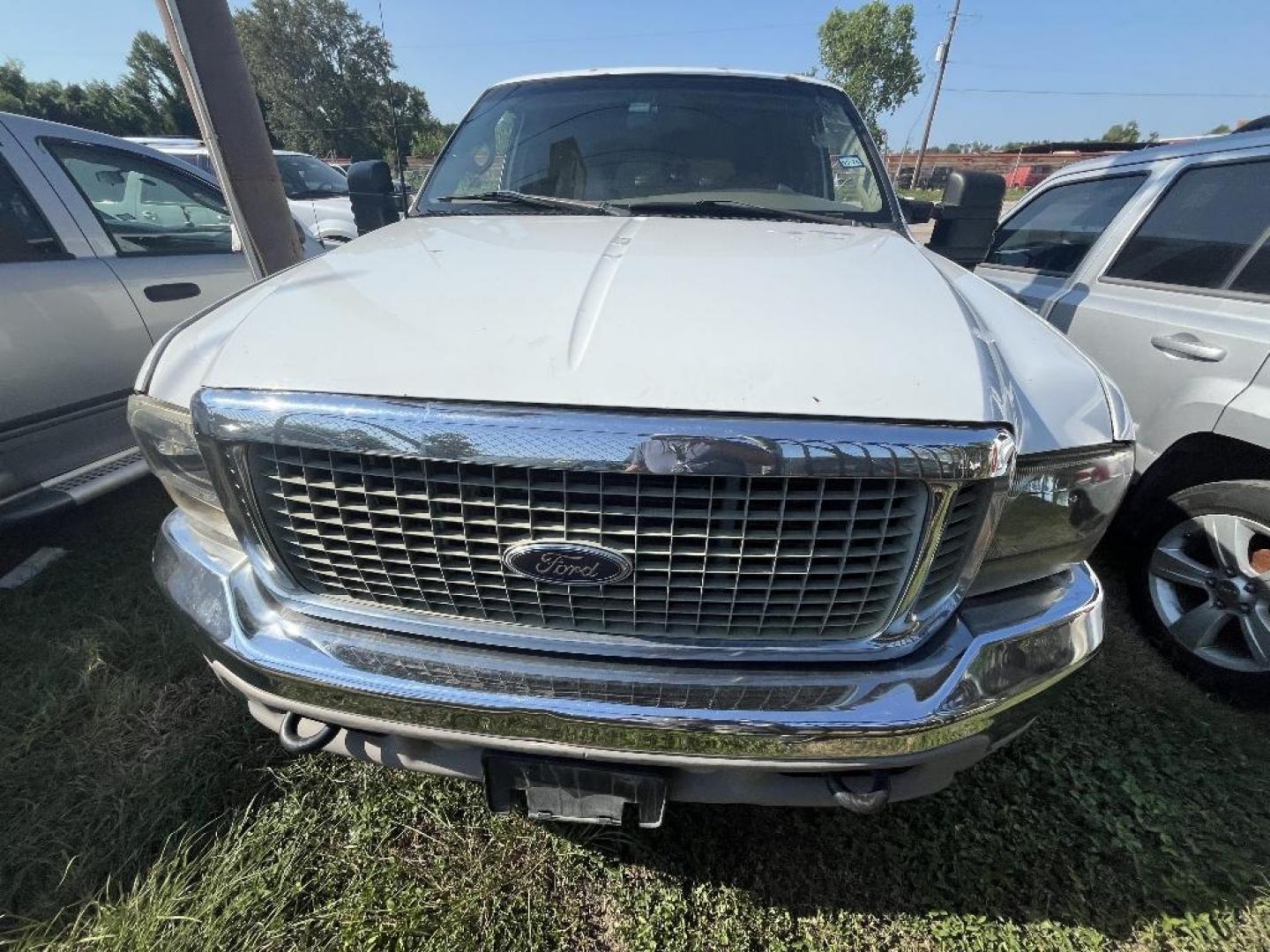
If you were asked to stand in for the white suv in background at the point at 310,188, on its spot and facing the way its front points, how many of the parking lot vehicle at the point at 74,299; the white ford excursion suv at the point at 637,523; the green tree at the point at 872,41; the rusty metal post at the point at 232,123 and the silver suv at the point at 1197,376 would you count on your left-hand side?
1

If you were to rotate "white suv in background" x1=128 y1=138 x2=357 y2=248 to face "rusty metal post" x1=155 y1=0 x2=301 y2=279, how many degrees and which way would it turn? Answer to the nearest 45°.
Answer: approximately 45° to its right

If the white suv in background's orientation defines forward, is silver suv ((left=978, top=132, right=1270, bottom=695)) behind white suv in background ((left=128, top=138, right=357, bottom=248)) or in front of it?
in front

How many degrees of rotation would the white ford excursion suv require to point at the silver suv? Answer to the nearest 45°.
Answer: approximately 135° to its left

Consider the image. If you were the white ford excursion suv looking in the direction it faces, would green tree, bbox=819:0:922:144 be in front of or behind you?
behind

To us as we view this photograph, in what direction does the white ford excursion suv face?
facing the viewer

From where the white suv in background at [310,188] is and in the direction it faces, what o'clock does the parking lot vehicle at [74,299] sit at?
The parking lot vehicle is roughly at 2 o'clock from the white suv in background.

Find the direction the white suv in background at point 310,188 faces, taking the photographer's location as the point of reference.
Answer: facing the viewer and to the right of the viewer

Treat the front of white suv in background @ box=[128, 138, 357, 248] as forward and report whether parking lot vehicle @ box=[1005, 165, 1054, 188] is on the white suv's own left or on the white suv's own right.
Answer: on the white suv's own left

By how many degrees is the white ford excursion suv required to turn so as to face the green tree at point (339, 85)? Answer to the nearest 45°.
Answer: approximately 135° to its right

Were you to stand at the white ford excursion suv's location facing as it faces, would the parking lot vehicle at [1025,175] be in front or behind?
behind

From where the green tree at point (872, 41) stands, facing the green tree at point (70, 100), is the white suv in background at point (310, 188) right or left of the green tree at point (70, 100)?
left
